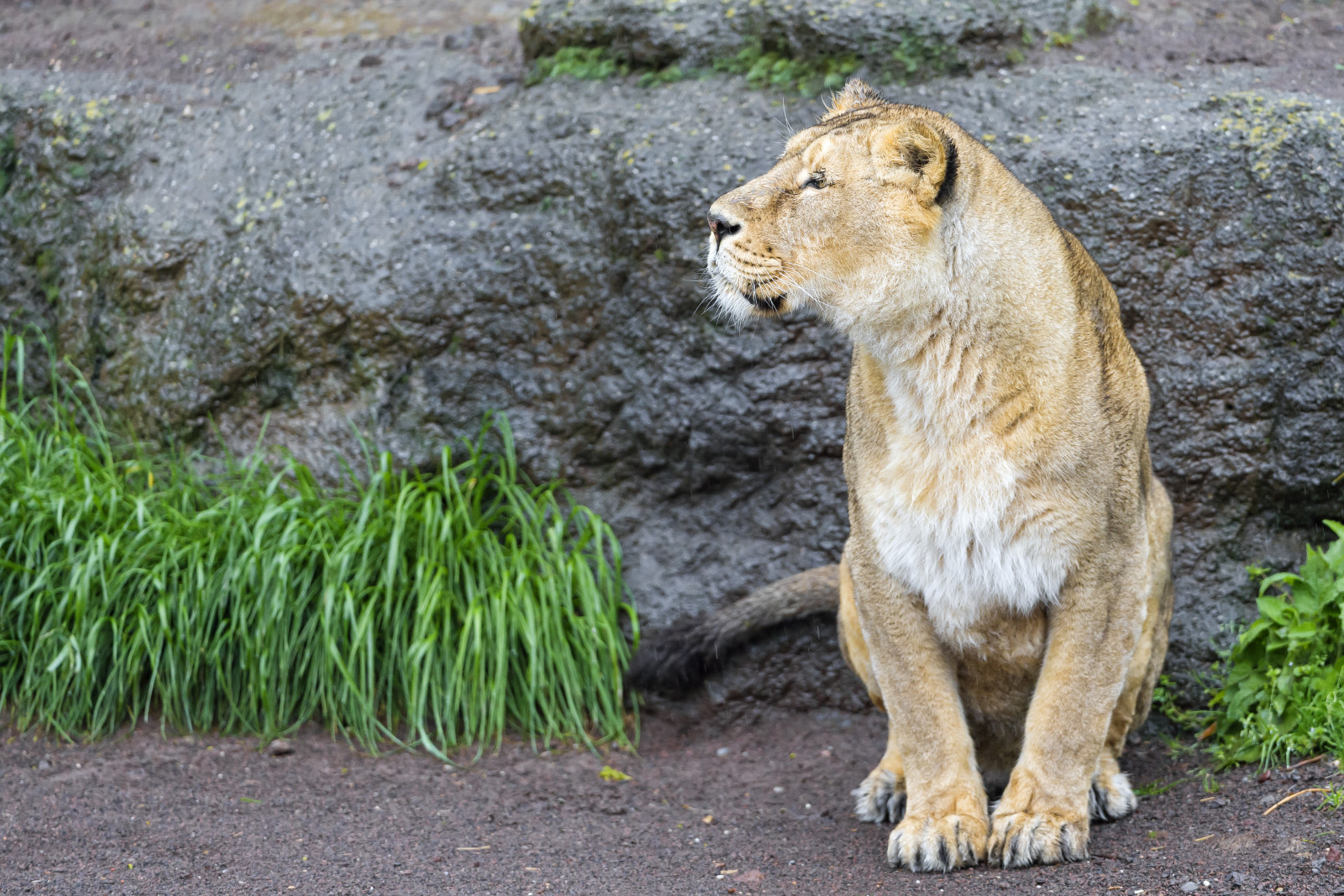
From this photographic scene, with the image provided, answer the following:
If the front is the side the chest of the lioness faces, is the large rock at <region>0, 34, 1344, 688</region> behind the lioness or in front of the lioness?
behind

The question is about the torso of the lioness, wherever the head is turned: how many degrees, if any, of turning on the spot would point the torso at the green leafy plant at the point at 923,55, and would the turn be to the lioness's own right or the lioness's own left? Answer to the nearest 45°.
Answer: approximately 180°

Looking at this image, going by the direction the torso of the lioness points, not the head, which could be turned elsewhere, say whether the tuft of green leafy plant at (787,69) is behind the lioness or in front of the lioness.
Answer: behind

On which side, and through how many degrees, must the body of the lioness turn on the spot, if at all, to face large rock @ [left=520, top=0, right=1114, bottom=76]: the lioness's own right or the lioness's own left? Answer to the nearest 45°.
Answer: approximately 180°

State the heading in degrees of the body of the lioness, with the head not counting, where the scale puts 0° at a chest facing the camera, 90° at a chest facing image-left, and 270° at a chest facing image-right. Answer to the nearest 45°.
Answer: approximately 0°
